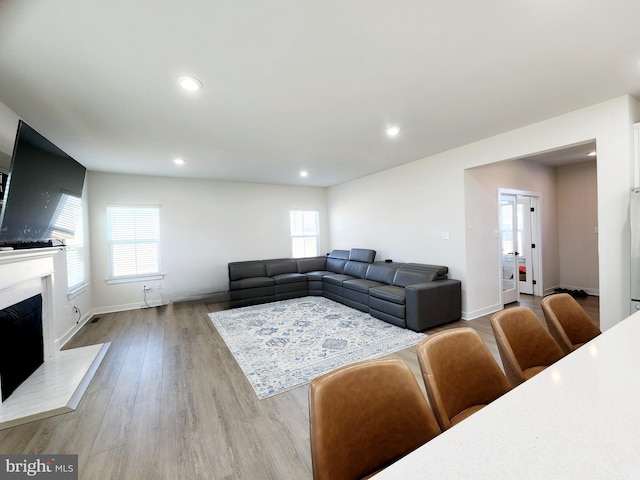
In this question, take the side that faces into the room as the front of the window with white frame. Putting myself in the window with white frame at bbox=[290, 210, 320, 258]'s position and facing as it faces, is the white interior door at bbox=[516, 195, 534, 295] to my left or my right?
on my left

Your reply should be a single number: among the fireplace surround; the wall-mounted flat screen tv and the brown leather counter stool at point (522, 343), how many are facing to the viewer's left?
0

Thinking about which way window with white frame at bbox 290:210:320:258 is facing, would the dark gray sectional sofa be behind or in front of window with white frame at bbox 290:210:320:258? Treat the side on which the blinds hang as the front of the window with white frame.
in front

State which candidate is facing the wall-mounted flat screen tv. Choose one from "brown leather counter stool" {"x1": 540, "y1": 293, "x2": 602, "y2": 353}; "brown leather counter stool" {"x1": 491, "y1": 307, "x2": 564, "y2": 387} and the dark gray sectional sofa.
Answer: the dark gray sectional sofa

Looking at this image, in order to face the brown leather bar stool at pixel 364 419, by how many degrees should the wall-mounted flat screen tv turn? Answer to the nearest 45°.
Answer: approximately 45° to its right

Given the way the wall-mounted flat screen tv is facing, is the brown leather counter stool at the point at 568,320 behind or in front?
in front

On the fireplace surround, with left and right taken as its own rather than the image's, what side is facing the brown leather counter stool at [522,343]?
front

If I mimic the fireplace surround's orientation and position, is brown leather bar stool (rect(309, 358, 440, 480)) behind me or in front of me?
in front

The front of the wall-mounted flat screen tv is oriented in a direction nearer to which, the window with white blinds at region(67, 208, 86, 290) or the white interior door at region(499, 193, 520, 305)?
the white interior door

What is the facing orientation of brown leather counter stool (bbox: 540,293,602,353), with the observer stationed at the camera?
facing the viewer and to the right of the viewer

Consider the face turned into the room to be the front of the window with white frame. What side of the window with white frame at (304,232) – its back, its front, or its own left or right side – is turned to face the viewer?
front

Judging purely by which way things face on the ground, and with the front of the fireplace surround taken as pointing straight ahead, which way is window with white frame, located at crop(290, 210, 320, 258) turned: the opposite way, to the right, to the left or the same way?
to the right
